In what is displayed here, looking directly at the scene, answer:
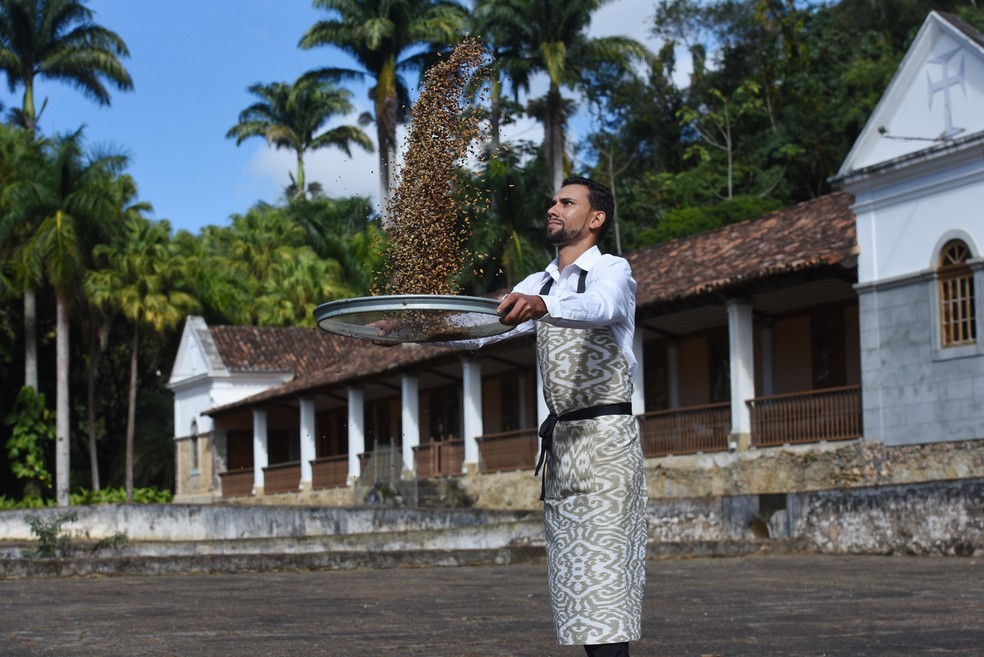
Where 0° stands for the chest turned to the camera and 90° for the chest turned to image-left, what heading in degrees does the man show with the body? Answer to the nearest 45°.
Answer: approximately 45°

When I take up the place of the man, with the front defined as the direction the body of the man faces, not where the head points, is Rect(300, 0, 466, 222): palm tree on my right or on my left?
on my right

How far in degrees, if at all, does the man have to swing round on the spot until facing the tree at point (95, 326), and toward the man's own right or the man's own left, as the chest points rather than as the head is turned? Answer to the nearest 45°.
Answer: approximately 135° to the man's own right

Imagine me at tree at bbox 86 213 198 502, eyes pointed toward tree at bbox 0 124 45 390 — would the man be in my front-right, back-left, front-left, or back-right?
back-left

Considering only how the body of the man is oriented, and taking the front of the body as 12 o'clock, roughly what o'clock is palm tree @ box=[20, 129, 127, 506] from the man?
The palm tree is roughly at 4 o'clock from the man.

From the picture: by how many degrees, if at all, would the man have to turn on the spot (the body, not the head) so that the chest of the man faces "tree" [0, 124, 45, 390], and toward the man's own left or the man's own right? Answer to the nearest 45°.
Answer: approximately 135° to the man's own right

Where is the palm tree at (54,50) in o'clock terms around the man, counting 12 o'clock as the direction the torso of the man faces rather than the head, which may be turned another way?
The palm tree is roughly at 4 o'clock from the man.

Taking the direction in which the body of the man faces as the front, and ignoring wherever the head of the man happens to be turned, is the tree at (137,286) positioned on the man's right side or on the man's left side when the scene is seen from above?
on the man's right side
